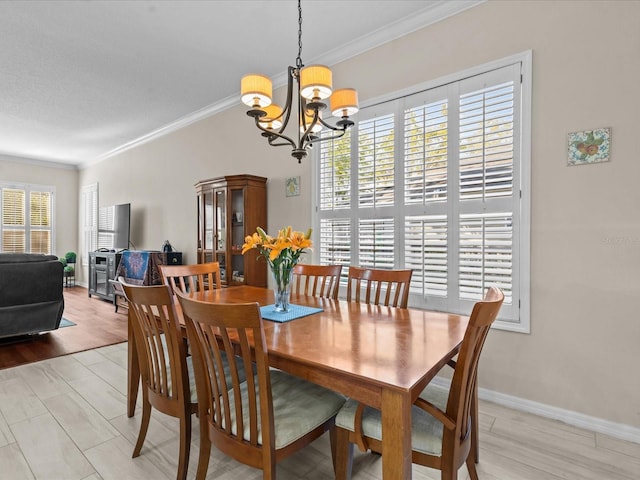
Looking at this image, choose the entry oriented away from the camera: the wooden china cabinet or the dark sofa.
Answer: the dark sofa

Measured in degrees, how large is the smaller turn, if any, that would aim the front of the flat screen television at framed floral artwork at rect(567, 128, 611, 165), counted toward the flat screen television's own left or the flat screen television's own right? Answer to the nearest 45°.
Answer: approximately 45° to the flat screen television's own left

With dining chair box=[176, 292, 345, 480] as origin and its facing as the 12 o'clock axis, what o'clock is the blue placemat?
The blue placemat is roughly at 11 o'clock from the dining chair.

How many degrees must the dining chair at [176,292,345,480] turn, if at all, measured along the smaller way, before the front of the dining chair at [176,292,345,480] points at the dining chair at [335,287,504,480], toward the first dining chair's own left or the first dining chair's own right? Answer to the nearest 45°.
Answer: approximately 45° to the first dining chair's own right

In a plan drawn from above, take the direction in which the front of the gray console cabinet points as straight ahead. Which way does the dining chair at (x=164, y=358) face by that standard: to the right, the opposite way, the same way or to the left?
the opposite way

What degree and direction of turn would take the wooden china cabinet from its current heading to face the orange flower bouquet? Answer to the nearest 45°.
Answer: approximately 45° to its left

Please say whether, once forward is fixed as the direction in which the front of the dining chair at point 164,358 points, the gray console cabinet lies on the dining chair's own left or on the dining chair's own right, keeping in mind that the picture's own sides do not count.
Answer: on the dining chair's own left

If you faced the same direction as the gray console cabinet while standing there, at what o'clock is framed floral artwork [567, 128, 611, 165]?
The framed floral artwork is roughly at 10 o'clock from the gray console cabinet.

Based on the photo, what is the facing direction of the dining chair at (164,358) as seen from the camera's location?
facing away from the viewer and to the right of the viewer

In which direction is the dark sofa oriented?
away from the camera
